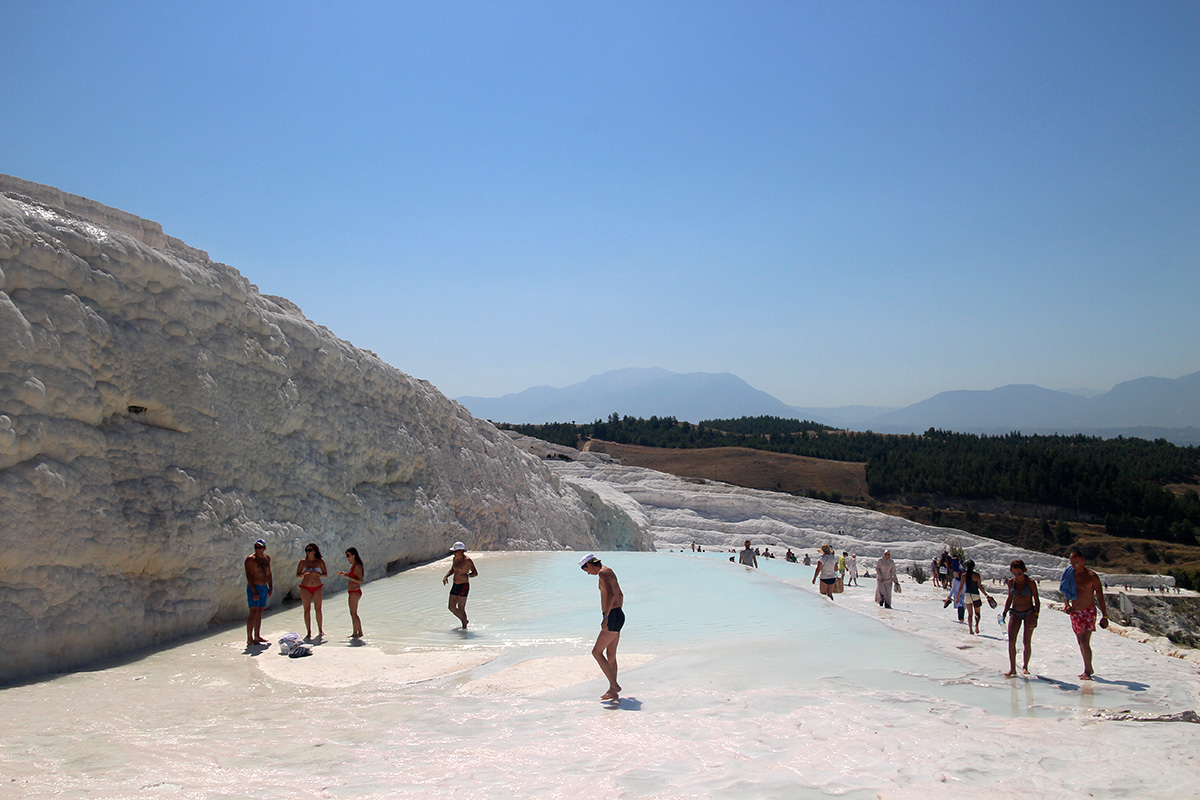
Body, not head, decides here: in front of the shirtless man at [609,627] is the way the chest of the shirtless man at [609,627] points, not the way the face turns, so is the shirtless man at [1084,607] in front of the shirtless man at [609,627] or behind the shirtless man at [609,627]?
behind

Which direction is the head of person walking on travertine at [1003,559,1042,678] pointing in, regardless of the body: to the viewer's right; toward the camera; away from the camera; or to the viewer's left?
toward the camera

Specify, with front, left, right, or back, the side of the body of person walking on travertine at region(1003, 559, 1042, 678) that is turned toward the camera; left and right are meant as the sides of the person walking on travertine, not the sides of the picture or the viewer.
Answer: front

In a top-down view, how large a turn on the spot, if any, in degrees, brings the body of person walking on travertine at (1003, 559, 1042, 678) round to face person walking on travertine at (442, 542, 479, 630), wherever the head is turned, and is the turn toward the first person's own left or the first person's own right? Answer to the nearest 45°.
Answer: approximately 90° to the first person's own right

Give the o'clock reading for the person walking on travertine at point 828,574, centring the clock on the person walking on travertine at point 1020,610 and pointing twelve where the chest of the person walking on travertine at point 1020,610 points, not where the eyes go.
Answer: the person walking on travertine at point 828,574 is roughly at 5 o'clock from the person walking on travertine at point 1020,610.
